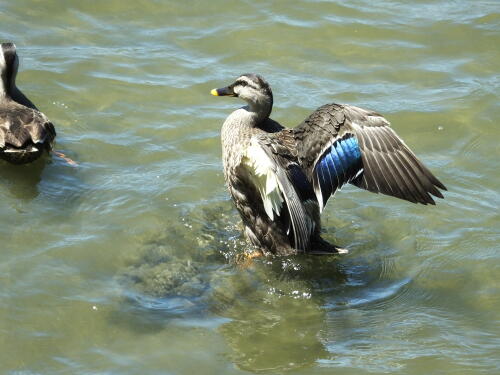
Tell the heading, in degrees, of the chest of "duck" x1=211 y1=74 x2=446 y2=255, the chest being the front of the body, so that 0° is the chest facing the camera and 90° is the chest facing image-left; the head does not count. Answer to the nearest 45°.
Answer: approximately 90°

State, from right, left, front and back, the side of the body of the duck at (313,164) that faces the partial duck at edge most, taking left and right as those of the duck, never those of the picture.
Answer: front
